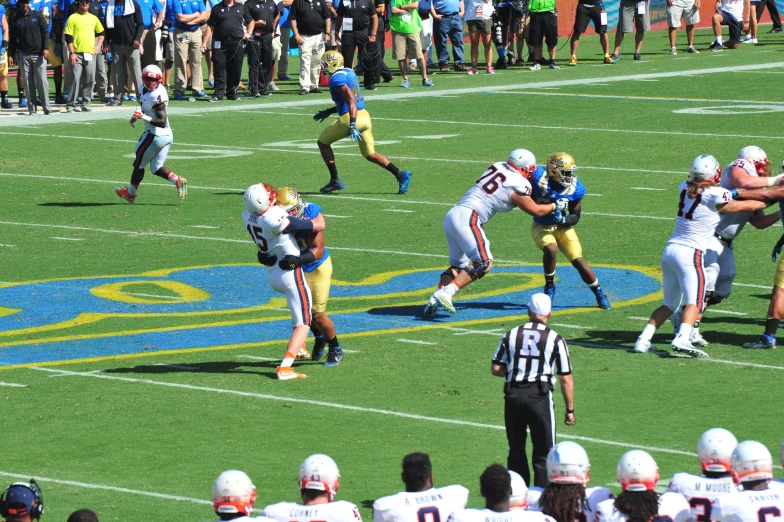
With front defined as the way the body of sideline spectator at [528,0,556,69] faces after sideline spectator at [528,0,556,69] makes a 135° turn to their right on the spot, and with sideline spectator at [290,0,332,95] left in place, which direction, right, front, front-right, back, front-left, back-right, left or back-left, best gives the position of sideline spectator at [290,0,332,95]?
left

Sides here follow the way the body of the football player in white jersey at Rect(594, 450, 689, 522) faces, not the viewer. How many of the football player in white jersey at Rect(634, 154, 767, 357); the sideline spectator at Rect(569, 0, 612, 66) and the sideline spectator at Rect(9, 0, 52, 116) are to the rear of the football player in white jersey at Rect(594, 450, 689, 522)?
0

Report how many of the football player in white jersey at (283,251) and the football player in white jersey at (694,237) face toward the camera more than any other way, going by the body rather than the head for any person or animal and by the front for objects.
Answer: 0

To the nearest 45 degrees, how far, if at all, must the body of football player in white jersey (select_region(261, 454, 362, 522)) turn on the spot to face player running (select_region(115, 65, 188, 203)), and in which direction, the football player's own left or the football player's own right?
0° — they already face them

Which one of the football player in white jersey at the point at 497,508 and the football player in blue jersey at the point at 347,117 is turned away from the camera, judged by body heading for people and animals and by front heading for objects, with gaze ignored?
the football player in white jersey

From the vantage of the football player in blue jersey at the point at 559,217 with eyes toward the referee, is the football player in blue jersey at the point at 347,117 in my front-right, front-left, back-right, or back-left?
back-right

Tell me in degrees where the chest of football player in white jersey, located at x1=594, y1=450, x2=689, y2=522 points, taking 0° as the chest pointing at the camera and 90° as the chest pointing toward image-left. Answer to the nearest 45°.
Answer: approximately 180°

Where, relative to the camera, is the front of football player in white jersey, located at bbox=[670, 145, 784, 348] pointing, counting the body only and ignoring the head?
to the viewer's right

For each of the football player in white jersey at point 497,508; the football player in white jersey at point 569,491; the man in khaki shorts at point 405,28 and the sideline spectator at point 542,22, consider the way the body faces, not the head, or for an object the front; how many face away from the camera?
2

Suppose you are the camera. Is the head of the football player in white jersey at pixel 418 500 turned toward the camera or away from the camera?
away from the camera

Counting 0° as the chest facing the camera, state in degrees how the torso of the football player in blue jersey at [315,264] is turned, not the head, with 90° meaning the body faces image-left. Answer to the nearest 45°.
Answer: approximately 45°

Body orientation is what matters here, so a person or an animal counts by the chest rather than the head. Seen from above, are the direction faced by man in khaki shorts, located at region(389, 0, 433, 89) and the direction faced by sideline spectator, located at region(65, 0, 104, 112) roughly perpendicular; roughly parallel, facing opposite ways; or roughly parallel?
roughly parallel

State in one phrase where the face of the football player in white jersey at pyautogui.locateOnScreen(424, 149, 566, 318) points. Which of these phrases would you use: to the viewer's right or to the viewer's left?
to the viewer's right

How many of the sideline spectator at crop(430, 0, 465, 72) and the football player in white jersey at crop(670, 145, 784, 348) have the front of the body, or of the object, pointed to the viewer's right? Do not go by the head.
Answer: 1

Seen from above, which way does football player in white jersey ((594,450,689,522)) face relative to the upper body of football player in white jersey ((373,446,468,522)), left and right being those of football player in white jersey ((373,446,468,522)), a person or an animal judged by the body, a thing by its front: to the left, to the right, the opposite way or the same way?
the same way

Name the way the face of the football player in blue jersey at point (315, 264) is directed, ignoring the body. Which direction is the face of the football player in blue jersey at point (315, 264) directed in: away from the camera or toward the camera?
toward the camera

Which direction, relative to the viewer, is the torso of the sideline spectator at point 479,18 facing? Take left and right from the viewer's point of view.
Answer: facing the viewer

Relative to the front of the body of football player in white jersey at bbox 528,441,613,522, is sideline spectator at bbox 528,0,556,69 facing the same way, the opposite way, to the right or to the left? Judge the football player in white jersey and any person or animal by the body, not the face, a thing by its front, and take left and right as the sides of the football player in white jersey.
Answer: the opposite way

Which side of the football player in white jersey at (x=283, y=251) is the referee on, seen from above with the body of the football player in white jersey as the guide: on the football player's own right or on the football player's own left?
on the football player's own right
